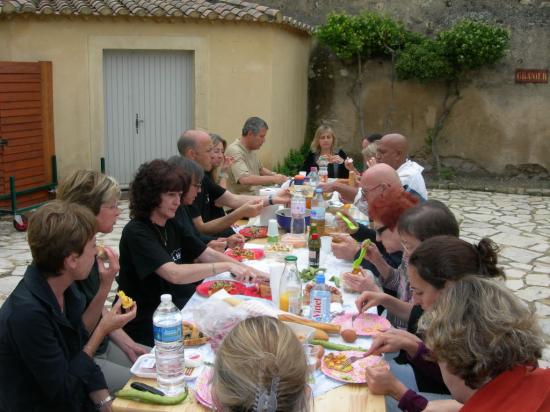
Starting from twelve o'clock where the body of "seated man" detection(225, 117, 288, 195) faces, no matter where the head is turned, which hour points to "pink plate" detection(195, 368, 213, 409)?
The pink plate is roughly at 3 o'clock from the seated man.

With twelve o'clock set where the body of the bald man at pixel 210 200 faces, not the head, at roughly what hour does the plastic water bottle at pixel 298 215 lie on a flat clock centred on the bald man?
The plastic water bottle is roughly at 1 o'clock from the bald man.

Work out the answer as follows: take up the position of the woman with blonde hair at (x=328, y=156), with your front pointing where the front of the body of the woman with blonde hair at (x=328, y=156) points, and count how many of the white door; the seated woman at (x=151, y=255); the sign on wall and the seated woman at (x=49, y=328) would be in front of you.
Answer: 2

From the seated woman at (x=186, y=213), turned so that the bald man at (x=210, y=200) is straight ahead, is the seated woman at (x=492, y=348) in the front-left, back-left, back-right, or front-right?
back-right

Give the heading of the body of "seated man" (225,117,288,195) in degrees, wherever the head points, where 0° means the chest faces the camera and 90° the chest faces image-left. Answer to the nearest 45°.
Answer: approximately 270°

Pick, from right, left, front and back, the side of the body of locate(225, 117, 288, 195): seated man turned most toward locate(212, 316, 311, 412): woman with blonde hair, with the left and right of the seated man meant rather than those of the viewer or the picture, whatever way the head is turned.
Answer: right

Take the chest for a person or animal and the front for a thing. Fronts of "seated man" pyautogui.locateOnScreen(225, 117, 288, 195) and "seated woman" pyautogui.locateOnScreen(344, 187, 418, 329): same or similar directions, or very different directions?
very different directions

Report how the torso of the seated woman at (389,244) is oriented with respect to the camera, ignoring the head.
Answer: to the viewer's left

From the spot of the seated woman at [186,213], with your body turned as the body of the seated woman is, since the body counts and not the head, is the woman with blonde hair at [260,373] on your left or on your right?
on your right

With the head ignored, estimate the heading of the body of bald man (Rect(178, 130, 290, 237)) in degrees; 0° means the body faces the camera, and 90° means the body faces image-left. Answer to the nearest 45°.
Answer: approximately 270°

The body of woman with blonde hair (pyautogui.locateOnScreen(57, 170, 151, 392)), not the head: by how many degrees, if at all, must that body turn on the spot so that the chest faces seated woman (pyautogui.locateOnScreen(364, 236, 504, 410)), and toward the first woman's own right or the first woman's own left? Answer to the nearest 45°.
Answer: approximately 45° to the first woman's own right

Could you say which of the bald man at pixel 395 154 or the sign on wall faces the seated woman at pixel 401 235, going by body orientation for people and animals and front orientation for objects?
the sign on wall

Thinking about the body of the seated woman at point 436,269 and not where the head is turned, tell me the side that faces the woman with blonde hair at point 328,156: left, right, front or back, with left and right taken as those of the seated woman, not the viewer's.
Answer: right

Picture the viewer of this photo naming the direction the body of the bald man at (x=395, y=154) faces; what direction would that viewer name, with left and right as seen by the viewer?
facing to the left of the viewer
